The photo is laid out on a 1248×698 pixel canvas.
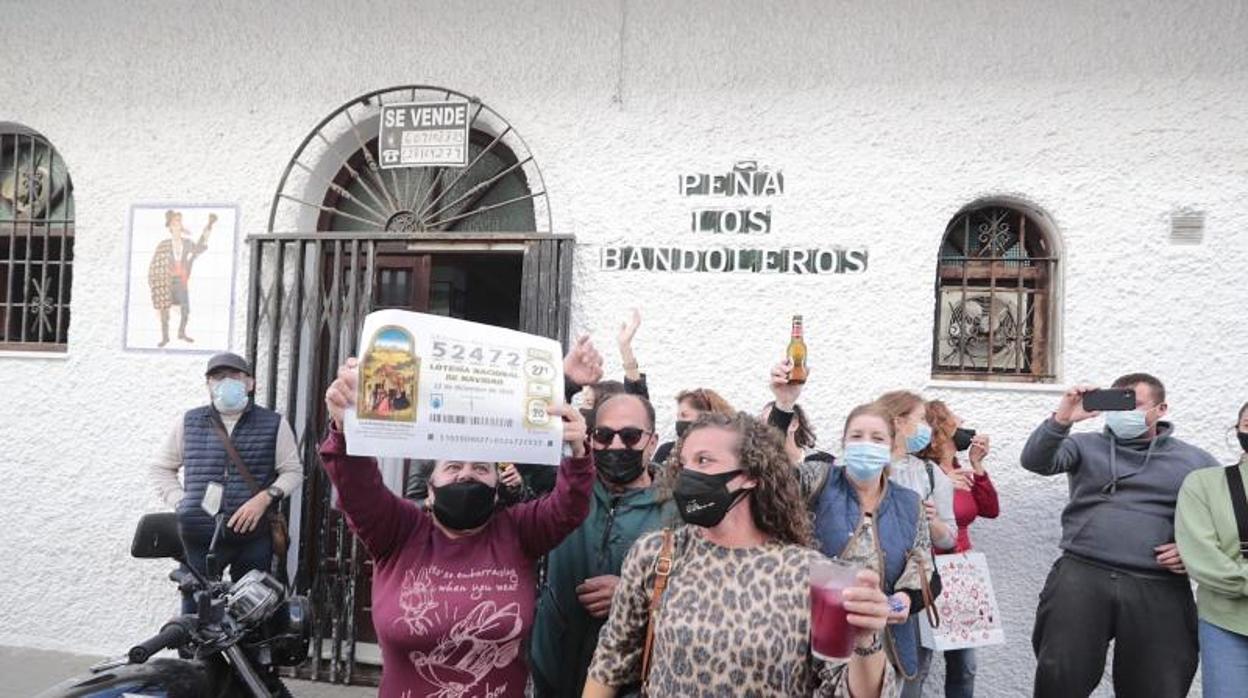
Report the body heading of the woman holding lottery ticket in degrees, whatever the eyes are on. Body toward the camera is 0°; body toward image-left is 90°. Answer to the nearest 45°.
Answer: approximately 0°

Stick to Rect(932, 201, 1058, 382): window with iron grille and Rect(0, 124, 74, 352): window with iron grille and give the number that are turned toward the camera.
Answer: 2

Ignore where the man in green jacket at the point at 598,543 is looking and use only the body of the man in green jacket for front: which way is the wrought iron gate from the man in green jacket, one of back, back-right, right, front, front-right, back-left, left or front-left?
back-right

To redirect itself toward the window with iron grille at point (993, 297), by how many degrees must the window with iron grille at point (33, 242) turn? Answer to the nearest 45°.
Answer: approximately 45° to its left

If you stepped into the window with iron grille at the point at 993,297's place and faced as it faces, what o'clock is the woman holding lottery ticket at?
The woman holding lottery ticket is roughly at 1 o'clock from the window with iron grille.

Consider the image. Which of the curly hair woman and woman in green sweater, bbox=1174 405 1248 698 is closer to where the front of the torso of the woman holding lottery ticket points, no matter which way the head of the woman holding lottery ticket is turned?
the curly hair woman

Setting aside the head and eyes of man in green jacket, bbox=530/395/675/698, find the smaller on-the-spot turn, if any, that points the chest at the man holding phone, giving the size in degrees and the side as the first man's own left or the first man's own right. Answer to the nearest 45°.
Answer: approximately 90° to the first man's own left

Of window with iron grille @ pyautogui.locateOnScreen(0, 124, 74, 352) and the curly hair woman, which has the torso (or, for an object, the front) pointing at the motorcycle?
the window with iron grille

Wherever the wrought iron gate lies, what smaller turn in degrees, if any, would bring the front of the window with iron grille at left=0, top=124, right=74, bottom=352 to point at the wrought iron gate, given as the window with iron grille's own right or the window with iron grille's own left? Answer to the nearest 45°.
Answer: approximately 45° to the window with iron grille's own left

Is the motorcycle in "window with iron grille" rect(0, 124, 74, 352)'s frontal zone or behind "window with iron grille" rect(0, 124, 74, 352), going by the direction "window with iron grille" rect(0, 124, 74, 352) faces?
frontal zone
